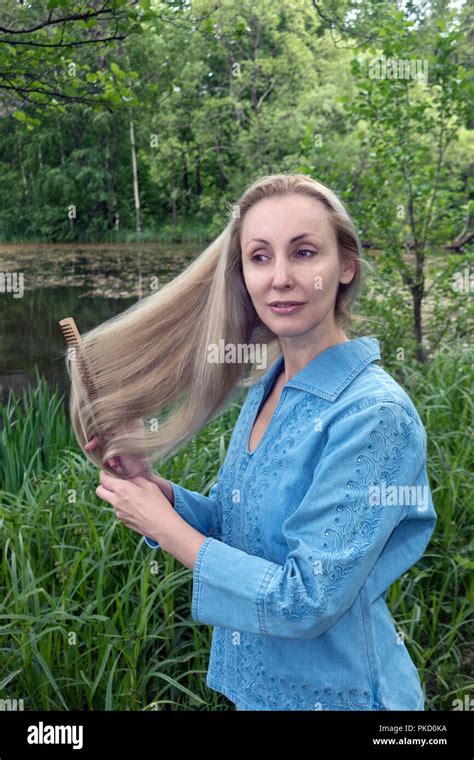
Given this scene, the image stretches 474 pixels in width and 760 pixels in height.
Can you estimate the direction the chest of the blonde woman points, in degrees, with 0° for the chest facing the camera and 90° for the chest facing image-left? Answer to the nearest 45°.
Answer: approximately 45°

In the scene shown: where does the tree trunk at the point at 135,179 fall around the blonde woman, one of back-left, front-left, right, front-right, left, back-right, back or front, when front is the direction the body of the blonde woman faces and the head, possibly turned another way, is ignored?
back-right
